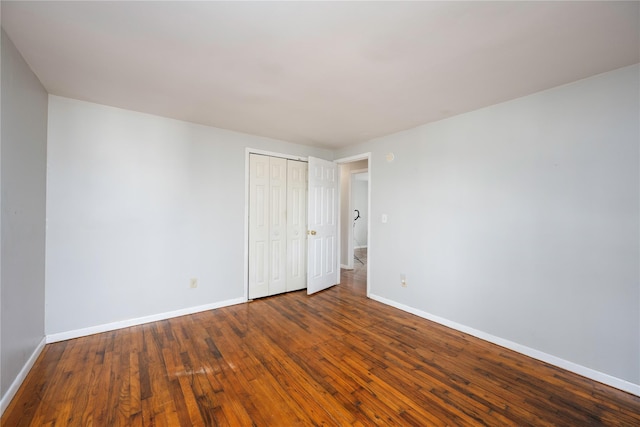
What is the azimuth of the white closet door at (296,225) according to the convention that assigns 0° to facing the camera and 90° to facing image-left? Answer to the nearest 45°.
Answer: approximately 315°

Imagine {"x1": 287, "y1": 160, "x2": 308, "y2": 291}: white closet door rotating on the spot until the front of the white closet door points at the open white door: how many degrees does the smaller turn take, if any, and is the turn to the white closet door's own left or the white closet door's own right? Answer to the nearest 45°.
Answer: approximately 45° to the white closet door's own left

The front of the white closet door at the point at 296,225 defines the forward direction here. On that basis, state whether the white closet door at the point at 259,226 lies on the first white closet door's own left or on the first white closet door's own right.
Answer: on the first white closet door's own right

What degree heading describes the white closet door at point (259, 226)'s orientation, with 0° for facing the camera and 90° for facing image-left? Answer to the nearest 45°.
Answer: approximately 315°
